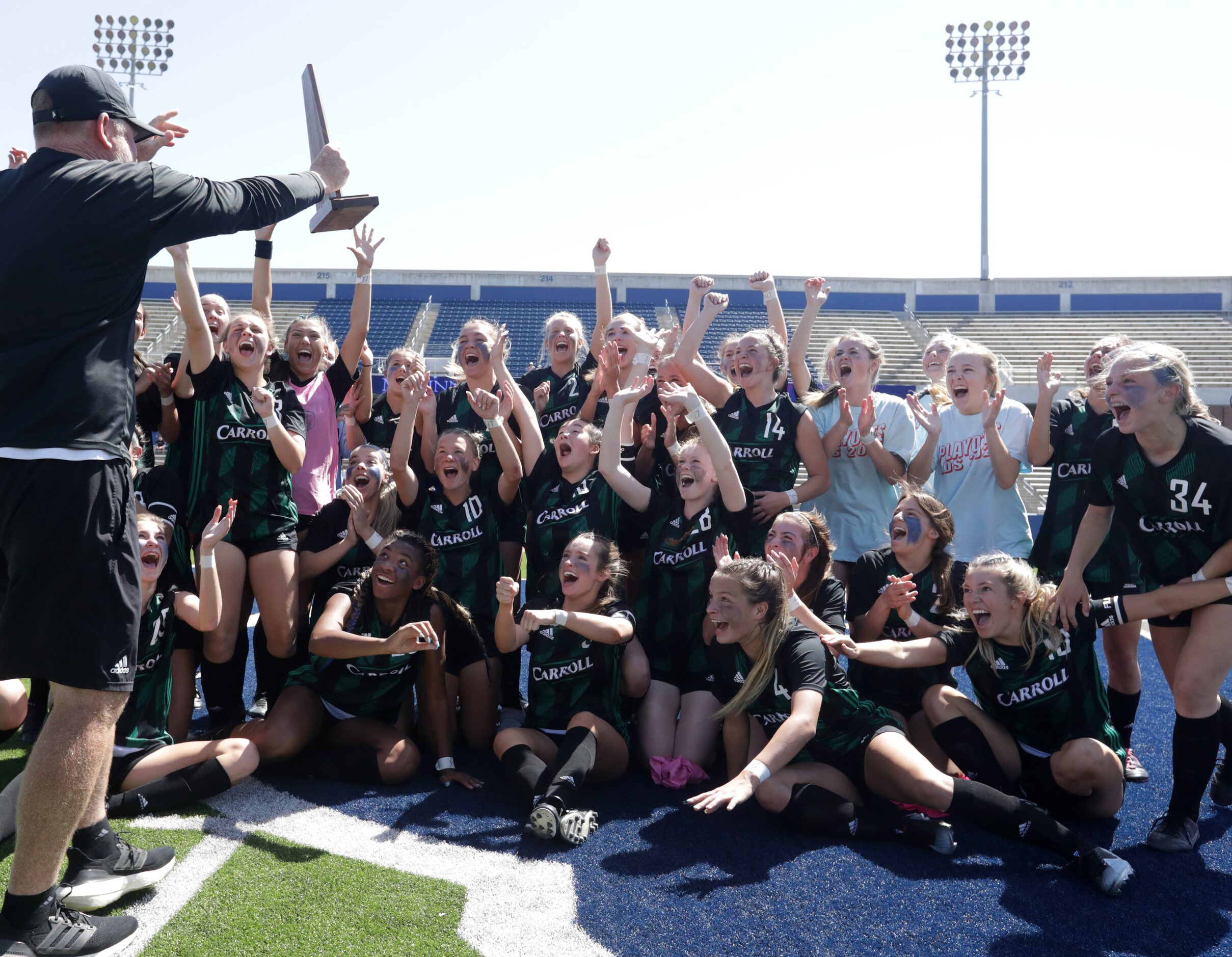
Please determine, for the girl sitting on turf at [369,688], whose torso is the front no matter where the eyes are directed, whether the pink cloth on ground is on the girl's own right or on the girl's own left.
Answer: on the girl's own left

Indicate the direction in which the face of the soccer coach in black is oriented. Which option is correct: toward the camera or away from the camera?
away from the camera

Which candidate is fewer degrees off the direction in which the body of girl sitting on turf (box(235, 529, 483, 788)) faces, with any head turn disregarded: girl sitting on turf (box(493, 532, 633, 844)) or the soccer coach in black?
the soccer coach in black

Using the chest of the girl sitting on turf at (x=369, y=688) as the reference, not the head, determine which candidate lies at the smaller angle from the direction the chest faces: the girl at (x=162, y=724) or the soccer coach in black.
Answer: the soccer coach in black

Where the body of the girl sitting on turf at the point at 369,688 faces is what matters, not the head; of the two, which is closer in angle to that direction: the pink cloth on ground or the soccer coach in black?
the soccer coach in black

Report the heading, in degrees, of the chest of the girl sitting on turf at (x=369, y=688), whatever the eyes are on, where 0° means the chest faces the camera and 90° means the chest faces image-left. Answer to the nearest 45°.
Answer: approximately 0°

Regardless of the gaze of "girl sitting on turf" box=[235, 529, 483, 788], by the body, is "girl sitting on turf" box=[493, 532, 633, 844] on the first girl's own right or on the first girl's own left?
on the first girl's own left
